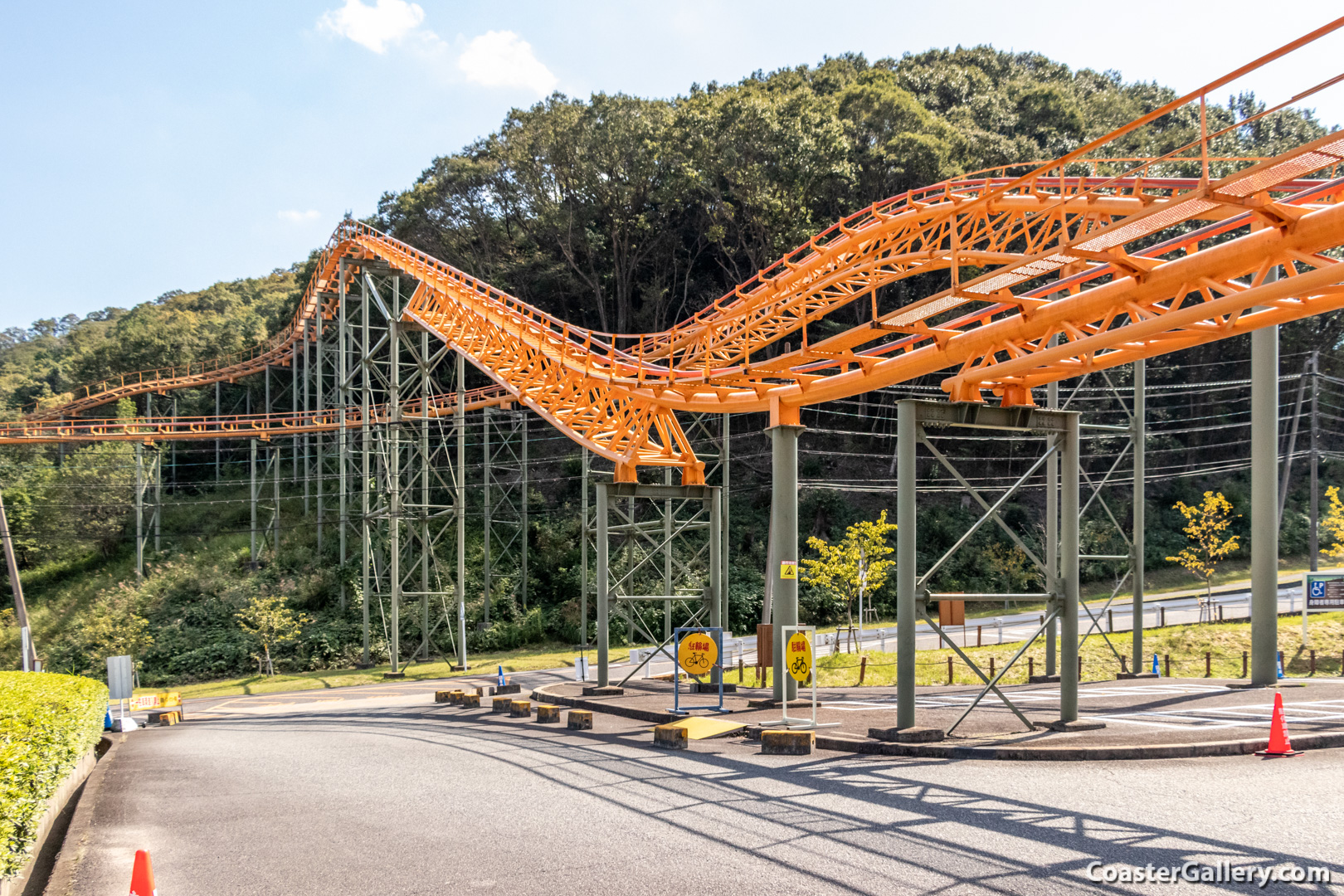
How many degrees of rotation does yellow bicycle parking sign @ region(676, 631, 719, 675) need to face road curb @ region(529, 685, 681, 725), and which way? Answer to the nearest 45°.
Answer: approximately 135° to its right

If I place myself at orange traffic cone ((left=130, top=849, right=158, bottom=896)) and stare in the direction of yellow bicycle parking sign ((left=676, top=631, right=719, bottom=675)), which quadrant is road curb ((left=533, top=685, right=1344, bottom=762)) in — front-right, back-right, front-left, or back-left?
front-right

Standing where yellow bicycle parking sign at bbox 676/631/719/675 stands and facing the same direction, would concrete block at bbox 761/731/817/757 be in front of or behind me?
in front

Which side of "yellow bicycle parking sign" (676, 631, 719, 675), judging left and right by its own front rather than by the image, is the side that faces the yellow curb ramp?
front

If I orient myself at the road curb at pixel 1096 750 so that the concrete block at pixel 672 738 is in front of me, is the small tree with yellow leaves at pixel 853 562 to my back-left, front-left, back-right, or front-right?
front-right

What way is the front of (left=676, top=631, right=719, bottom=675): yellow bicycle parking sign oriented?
toward the camera

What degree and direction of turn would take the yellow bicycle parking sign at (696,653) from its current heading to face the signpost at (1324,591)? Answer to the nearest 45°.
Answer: approximately 135° to its left

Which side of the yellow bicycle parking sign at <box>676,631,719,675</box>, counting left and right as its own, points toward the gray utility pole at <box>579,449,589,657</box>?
back

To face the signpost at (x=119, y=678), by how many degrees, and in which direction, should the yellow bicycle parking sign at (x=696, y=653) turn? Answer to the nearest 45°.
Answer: approximately 135° to its right

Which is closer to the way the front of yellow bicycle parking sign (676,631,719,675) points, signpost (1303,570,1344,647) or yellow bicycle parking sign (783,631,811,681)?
the yellow bicycle parking sign (783,631,811,681)

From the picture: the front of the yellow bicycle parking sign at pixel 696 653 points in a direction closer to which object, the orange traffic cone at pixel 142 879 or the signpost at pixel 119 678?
the orange traffic cone

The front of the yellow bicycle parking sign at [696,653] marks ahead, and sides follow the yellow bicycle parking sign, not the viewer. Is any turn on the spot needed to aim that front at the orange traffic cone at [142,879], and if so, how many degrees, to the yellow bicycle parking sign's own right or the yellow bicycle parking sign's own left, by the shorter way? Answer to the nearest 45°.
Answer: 0° — it already faces it
